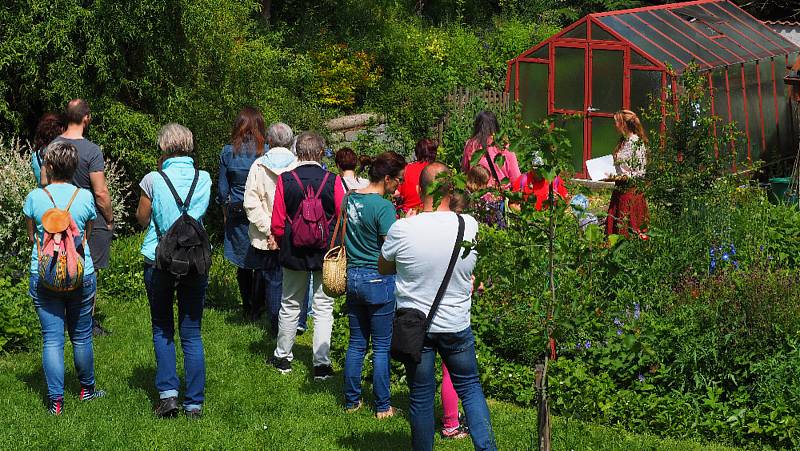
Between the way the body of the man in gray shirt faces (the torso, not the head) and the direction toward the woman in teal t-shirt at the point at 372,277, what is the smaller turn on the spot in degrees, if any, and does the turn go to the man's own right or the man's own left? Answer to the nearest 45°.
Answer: approximately 135° to the man's own right

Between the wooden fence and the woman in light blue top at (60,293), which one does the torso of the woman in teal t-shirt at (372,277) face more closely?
the wooden fence

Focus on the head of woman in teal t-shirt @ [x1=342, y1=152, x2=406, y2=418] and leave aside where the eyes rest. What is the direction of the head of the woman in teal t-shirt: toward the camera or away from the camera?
away from the camera

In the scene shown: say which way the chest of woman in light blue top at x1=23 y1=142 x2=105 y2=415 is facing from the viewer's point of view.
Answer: away from the camera

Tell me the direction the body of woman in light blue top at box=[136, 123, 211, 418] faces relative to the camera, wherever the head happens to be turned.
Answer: away from the camera

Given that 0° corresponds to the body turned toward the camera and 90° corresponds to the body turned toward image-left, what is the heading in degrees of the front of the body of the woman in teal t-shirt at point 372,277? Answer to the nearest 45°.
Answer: approximately 225°

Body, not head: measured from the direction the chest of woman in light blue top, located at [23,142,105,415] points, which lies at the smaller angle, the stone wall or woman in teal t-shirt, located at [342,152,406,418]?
the stone wall

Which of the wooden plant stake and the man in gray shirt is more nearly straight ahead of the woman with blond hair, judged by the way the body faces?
the man in gray shirt

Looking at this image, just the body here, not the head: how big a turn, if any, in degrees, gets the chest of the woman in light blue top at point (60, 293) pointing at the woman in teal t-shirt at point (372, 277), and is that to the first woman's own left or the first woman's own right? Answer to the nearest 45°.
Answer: approximately 90° to the first woman's own right

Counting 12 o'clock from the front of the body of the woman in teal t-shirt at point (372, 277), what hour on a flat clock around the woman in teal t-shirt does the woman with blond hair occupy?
The woman with blond hair is roughly at 12 o'clock from the woman in teal t-shirt.

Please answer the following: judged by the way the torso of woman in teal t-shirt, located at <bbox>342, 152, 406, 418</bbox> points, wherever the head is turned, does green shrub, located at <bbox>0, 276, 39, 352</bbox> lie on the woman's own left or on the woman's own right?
on the woman's own left

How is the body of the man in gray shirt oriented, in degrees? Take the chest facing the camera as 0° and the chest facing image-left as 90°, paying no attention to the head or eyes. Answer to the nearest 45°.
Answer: approximately 180°

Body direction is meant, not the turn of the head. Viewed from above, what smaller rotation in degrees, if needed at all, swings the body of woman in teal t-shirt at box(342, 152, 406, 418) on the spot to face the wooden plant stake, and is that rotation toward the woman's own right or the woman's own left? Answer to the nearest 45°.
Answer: approximately 90° to the woman's own right

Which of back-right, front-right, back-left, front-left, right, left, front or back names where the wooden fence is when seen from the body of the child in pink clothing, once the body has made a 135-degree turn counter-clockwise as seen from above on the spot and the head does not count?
front-right
